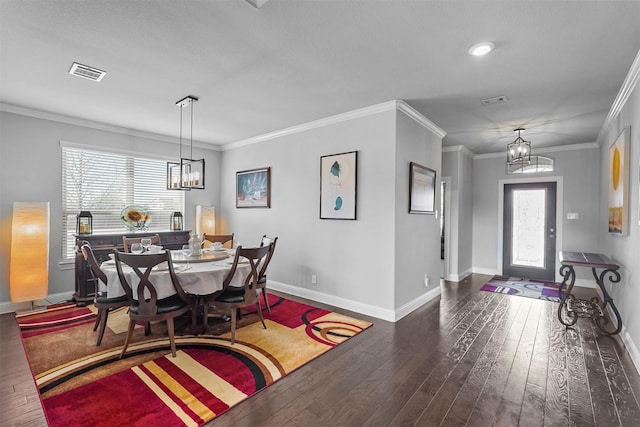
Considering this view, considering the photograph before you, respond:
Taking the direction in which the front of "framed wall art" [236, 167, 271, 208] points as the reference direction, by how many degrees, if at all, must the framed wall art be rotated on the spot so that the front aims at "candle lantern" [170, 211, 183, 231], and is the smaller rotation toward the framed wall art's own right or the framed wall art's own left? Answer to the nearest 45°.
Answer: approximately 45° to the framed wall art's own right

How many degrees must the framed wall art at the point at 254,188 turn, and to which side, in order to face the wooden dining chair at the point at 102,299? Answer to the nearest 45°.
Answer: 0° — it already faces it

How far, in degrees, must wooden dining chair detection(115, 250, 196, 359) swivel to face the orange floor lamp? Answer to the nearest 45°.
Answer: approximately 90° to its left

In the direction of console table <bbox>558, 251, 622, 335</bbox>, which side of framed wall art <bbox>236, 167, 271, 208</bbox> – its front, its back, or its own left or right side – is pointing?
left

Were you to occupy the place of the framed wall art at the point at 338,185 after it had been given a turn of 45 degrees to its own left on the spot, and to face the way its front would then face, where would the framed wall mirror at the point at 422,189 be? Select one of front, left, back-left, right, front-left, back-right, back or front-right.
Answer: left

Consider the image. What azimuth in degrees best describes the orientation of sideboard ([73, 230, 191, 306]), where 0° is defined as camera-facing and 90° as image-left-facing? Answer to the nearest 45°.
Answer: approximately 0°

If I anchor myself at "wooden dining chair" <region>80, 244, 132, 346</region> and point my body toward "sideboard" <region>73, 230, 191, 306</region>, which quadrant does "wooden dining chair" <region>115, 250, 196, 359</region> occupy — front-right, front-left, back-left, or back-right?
back-right

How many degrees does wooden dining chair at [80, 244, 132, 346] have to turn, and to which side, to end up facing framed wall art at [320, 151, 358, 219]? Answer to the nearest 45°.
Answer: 0° — it already faces it

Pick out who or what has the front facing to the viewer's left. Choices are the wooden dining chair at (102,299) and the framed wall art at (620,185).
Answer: the framed wall art

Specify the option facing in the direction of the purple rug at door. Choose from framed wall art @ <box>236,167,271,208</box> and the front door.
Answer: the front door

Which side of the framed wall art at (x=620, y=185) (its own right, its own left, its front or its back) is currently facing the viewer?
left
